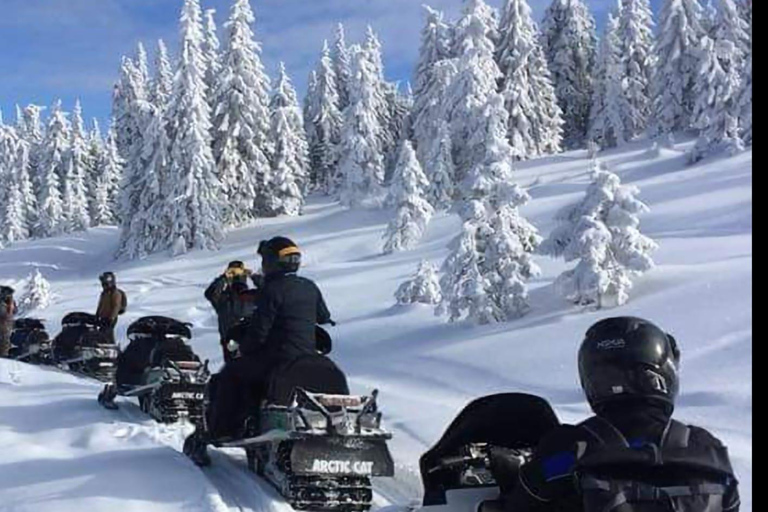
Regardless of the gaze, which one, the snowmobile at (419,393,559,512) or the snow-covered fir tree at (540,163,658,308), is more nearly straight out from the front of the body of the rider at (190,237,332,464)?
the snow-covered fir tree

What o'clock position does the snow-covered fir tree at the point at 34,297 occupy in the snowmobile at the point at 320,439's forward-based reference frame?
The snow-covered fir tree is roughly at 11 o'clock from the snowmobile.

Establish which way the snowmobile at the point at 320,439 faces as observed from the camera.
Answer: facing away from the viewer and to the left of the viewer

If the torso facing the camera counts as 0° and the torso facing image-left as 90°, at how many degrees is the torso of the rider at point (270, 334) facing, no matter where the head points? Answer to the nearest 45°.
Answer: approximately 135°

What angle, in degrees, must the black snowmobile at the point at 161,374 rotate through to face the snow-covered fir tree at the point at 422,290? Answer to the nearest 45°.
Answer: approximately 90° to its right

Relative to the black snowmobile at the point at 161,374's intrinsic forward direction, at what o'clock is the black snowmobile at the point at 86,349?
the black snowmobile at the point at 86,349 is roughly at 1 o'clock from the black snowmobile at the point at 161,374.
